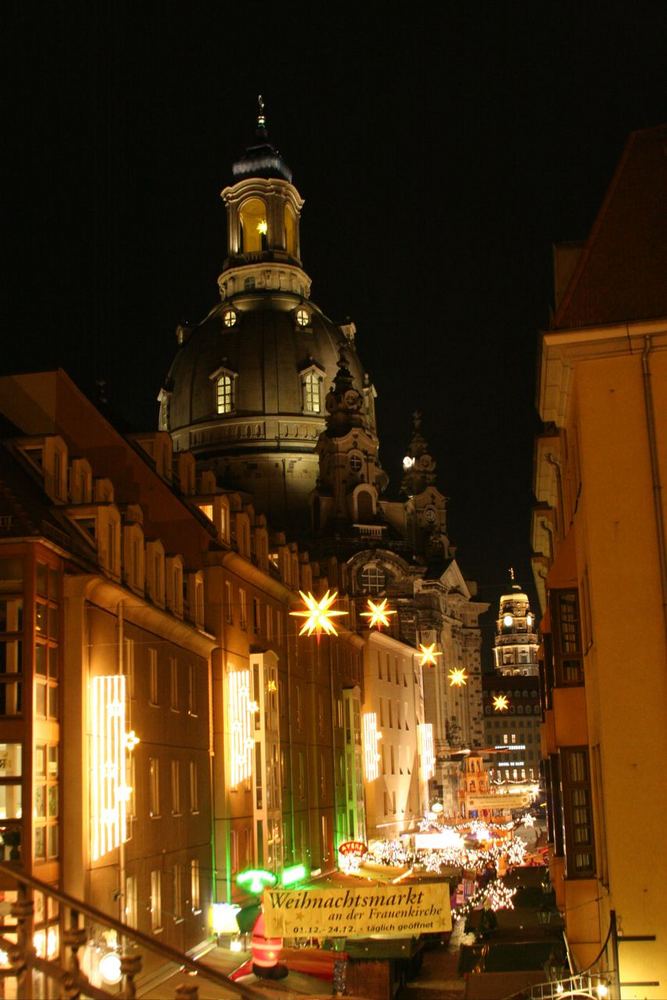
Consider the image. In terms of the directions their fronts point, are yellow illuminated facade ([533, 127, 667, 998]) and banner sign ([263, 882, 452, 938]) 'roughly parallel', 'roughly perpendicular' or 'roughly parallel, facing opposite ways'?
roughly perpendicular

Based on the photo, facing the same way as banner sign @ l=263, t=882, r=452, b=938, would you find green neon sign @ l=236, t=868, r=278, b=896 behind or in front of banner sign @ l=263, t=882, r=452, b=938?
behind

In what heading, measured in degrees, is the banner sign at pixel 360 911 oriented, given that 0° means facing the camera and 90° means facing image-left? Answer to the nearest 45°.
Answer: approximately 0°

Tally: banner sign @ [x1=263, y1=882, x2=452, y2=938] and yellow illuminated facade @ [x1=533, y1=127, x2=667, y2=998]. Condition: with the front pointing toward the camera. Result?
1

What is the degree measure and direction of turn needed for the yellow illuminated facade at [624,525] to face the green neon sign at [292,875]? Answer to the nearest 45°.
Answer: approximately 45° to its right

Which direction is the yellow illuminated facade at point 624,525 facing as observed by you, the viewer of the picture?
facing to the left of the viewer

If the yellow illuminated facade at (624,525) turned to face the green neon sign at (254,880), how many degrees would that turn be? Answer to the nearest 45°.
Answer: approximately 45° to its right
